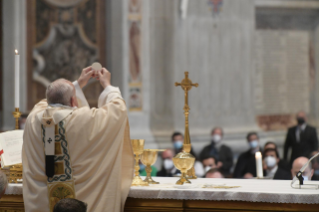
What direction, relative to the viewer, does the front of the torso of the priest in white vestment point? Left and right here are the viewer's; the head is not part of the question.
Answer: facing away from the viewer and to the right of the viewer

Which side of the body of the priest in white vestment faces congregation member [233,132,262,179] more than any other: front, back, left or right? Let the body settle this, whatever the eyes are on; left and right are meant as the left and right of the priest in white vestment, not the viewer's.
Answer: front

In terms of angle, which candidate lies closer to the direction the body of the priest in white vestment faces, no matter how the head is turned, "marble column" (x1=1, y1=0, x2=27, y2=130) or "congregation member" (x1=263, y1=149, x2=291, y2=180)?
the congregation member

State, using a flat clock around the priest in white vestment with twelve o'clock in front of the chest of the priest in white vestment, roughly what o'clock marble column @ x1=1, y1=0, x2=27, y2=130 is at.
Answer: The marble column is roughly at 10 o'clock from the priest in white vestment.

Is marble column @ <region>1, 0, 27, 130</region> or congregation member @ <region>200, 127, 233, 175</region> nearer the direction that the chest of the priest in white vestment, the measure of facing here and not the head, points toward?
the congregation member

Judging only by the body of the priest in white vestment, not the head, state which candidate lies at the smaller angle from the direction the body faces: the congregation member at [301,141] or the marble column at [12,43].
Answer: the congregation member

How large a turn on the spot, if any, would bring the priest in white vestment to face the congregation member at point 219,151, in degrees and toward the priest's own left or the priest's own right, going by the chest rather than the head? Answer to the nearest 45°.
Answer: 0° — they already face them

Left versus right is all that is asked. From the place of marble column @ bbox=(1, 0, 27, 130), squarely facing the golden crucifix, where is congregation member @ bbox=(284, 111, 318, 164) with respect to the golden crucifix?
left
